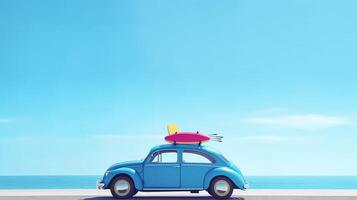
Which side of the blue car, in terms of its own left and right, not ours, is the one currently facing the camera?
left
